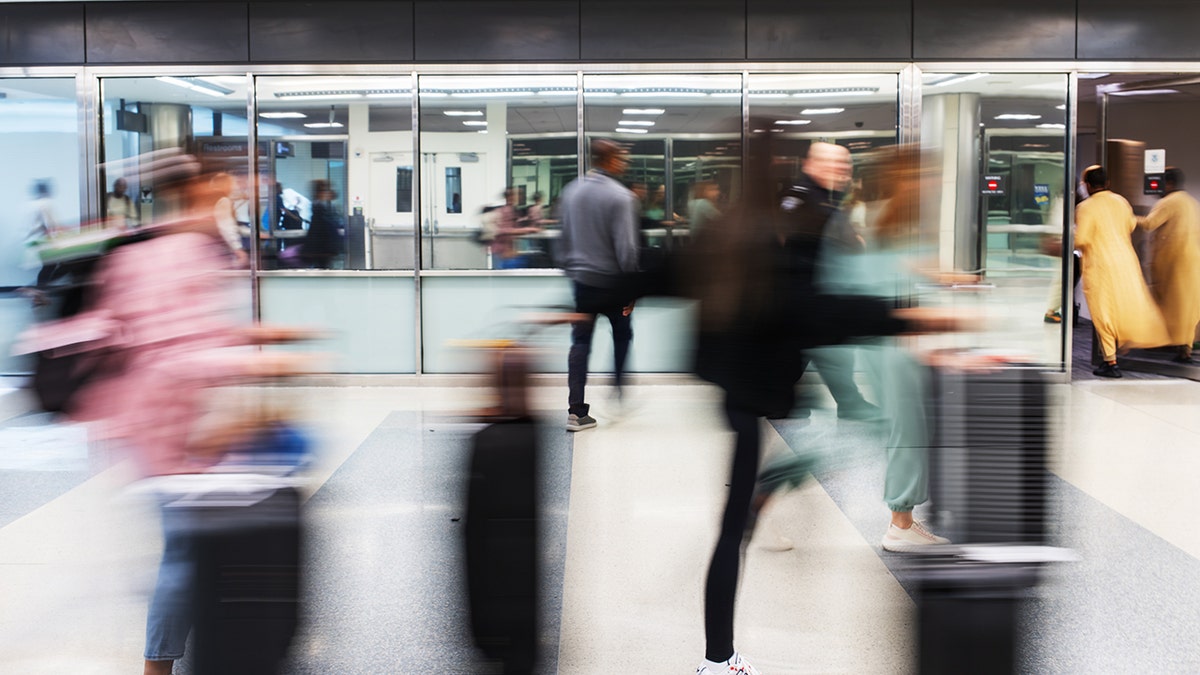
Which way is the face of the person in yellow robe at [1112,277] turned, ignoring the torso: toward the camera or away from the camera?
away from the camera

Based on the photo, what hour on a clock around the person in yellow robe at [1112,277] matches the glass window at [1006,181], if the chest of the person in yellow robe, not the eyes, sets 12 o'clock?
The glass window is roughly at 9 o'clock from the person in yellow robe.

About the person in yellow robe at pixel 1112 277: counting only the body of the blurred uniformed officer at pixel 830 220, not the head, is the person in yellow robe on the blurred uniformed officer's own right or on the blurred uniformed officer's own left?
on the blurred uniformed officer's own left

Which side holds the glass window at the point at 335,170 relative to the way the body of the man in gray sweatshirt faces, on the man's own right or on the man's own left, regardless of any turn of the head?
on the man's own left

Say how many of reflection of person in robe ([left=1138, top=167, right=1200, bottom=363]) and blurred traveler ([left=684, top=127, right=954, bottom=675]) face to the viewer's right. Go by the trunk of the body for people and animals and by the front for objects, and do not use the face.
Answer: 1

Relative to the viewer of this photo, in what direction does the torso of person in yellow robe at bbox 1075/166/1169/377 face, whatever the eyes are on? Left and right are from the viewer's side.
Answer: facing away from the viewer and to the left of the viewer

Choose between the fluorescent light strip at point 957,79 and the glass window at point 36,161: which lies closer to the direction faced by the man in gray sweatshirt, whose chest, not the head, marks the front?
the fluorescent light strip

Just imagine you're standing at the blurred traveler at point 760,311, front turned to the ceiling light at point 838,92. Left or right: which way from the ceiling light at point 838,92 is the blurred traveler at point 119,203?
left
